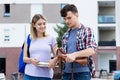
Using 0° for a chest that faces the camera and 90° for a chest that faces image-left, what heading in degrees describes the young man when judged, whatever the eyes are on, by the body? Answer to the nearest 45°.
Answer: approximately 45°

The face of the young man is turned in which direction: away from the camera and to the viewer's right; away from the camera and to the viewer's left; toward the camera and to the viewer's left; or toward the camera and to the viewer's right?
toward the camera and to the viewer's left

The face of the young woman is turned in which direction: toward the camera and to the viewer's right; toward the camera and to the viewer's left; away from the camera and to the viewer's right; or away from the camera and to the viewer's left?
toward the camera and to the viewer's right

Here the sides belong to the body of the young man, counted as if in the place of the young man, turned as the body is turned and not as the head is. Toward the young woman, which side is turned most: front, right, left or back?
right
